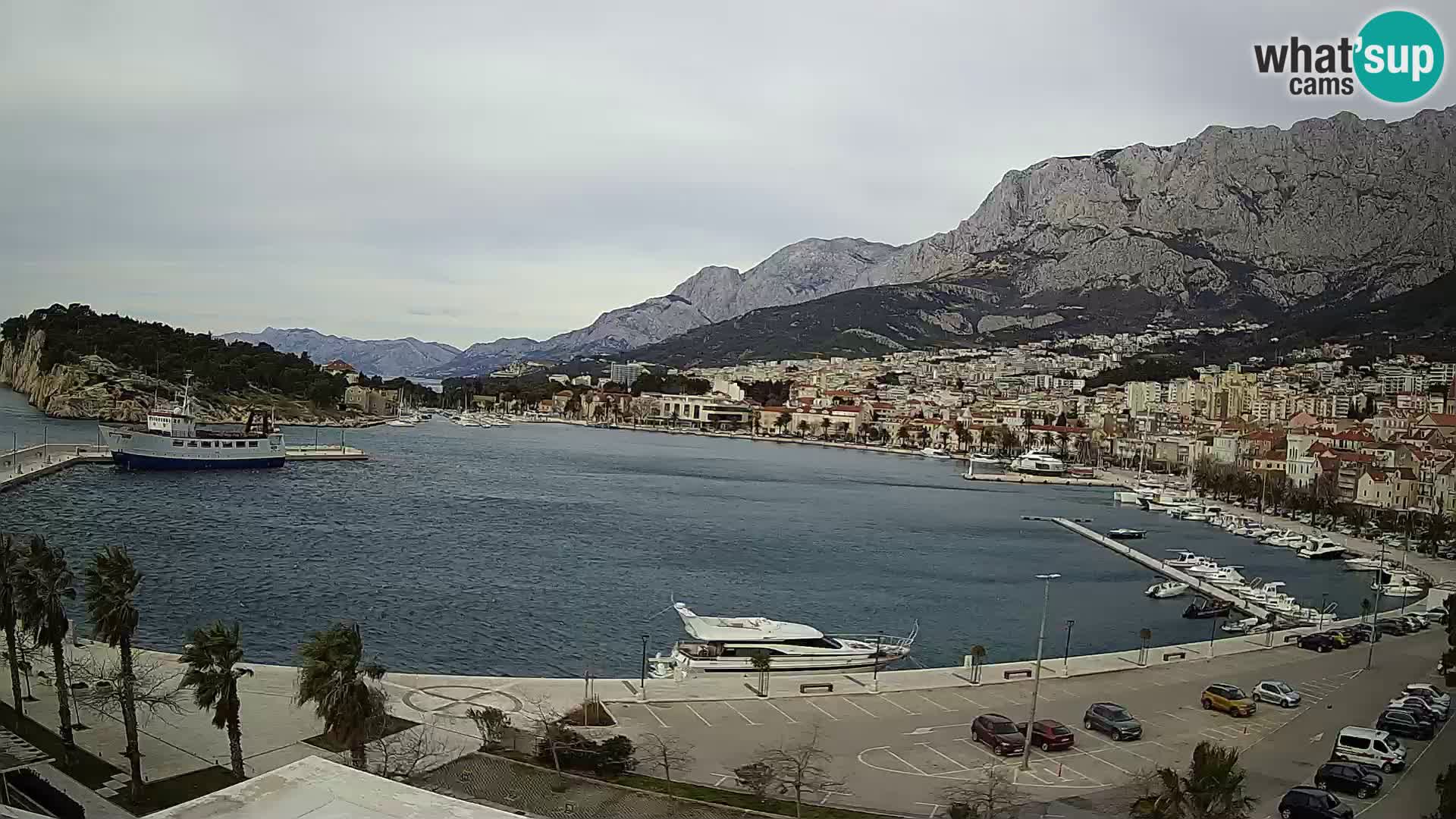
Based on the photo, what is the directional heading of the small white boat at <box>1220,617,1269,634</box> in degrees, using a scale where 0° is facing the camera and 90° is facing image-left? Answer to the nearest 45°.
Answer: approximately 90°

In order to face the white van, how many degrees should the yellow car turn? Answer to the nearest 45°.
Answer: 0° — it already faces it

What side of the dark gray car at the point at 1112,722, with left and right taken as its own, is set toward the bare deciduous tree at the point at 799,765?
right

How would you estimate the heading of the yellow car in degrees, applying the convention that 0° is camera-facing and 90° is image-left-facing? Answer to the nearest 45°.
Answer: approximately 315°

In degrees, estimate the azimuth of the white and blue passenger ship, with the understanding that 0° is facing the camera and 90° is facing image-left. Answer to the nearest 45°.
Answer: approximately 90°

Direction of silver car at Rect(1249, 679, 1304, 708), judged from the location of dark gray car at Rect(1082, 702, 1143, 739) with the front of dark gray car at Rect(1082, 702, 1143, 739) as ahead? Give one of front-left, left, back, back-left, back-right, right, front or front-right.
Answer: left
